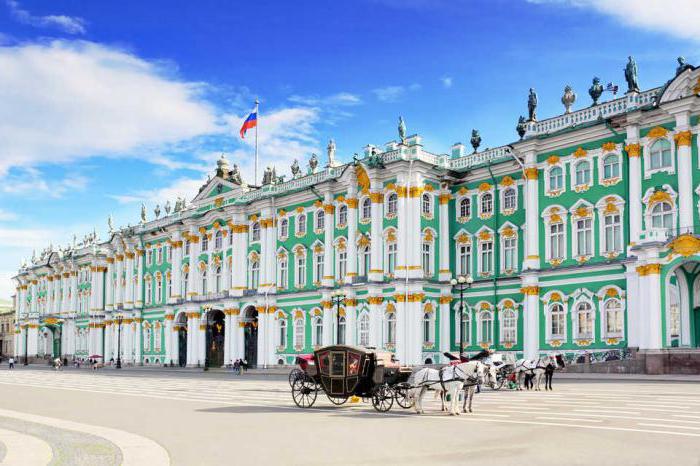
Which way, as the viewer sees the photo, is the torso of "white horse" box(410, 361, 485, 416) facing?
to the viewer's right

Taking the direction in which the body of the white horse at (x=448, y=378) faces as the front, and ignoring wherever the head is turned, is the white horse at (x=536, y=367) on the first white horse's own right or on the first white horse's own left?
on the first white horse's own left

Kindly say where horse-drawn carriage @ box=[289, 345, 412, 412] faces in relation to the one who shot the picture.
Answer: facing the viewer and to the right of the viewer

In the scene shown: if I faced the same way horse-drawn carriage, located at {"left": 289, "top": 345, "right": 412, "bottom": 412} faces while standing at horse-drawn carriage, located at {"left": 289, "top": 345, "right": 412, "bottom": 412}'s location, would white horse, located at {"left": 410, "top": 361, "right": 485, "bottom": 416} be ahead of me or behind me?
ahead

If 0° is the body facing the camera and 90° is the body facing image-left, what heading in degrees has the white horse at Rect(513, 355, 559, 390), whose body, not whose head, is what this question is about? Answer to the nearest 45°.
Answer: approximately 270°

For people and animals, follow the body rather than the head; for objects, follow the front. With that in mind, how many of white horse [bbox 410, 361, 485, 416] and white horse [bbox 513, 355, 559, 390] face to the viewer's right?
2

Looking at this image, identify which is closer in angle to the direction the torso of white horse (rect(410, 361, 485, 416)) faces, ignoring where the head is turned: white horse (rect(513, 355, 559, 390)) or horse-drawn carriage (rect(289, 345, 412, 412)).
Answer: the white horse

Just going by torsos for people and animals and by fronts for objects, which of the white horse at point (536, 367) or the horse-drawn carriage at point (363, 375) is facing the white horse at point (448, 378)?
the horse-drawn carriage
